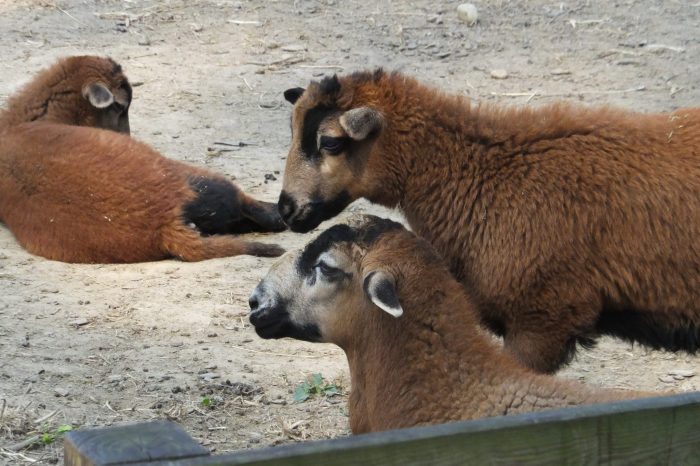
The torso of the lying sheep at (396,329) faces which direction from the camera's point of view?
to the viewer's left

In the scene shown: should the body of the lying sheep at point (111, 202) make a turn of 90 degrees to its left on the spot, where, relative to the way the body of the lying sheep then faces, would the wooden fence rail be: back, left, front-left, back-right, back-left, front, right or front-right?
front-left

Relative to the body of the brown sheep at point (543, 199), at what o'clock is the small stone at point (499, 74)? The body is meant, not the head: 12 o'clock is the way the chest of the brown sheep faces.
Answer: The small stone is roughly at 3 o'clock from the brown sheep.

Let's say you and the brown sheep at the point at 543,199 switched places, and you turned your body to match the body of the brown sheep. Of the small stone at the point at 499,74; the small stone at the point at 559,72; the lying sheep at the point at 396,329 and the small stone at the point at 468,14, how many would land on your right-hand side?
3

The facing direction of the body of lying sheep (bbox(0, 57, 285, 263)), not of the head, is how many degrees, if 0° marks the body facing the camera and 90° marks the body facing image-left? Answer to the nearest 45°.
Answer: approximately 135°

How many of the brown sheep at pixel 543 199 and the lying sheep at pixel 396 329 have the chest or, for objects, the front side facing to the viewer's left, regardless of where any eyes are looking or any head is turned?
2

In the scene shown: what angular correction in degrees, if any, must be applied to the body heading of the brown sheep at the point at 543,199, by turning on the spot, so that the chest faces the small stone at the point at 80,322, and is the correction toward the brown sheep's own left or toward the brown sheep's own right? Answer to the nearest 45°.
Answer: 0° — it already faces it

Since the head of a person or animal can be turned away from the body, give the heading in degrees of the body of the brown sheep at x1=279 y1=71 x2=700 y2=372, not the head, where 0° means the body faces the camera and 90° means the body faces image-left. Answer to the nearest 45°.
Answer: approximately 90°
